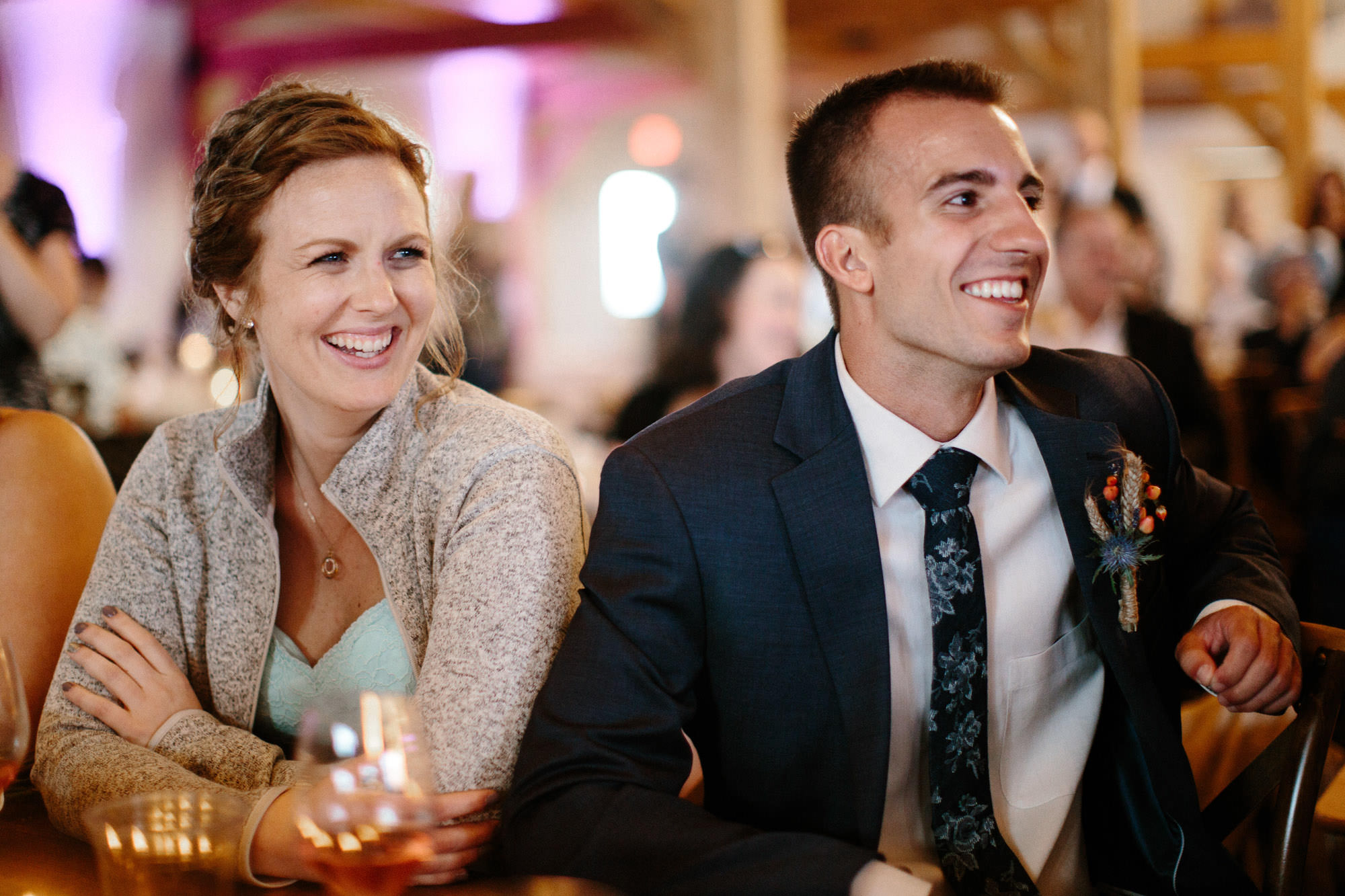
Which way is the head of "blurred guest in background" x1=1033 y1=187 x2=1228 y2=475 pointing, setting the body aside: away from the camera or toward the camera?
toward the camera

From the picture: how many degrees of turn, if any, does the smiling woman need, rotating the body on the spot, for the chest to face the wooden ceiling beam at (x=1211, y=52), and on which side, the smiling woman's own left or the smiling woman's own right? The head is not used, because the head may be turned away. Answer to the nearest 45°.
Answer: approximately 135° to the smiling woman's own left

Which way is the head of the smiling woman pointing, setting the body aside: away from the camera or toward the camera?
toward the camera

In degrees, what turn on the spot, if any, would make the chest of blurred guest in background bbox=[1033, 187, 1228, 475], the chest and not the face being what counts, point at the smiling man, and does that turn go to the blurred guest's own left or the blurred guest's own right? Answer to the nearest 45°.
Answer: approximately 45° to the blurred guest's own left

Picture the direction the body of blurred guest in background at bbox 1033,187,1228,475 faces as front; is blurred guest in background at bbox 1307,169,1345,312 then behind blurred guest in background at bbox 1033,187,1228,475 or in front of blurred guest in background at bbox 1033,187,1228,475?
behind

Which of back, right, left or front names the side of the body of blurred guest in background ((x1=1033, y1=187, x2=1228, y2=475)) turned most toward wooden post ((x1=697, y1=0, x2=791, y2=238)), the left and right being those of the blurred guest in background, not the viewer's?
right

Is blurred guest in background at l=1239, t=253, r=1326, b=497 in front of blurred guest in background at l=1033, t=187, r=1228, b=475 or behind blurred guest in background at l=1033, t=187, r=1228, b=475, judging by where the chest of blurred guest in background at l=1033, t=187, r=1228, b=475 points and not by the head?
behind

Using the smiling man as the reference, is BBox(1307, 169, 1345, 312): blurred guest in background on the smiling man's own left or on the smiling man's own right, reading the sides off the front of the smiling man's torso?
on the smiling man's own left

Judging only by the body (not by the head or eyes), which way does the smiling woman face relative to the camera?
toward the camera

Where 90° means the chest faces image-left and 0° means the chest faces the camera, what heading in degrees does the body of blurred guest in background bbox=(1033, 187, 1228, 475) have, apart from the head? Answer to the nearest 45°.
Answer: approximately 45°

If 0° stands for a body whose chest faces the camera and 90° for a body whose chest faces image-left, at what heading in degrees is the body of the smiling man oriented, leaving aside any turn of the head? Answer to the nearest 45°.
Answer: approximately 315°
